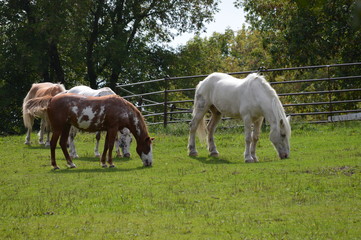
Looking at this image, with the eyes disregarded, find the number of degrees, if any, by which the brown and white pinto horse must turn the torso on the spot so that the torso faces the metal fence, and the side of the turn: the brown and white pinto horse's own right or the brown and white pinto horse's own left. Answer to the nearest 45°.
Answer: approximately 45° to the brown and white pinto horse's own left

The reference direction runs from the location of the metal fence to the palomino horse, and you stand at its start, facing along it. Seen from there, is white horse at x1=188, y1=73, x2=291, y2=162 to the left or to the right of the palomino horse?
left

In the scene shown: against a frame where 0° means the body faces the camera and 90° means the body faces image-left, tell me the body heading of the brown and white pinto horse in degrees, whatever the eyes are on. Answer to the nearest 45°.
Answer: approximately 270°

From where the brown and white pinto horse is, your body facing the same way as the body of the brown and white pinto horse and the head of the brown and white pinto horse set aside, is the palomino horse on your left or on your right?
on your left

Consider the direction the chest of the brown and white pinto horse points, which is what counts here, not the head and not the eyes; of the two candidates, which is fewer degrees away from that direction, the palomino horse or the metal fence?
the metal fence
